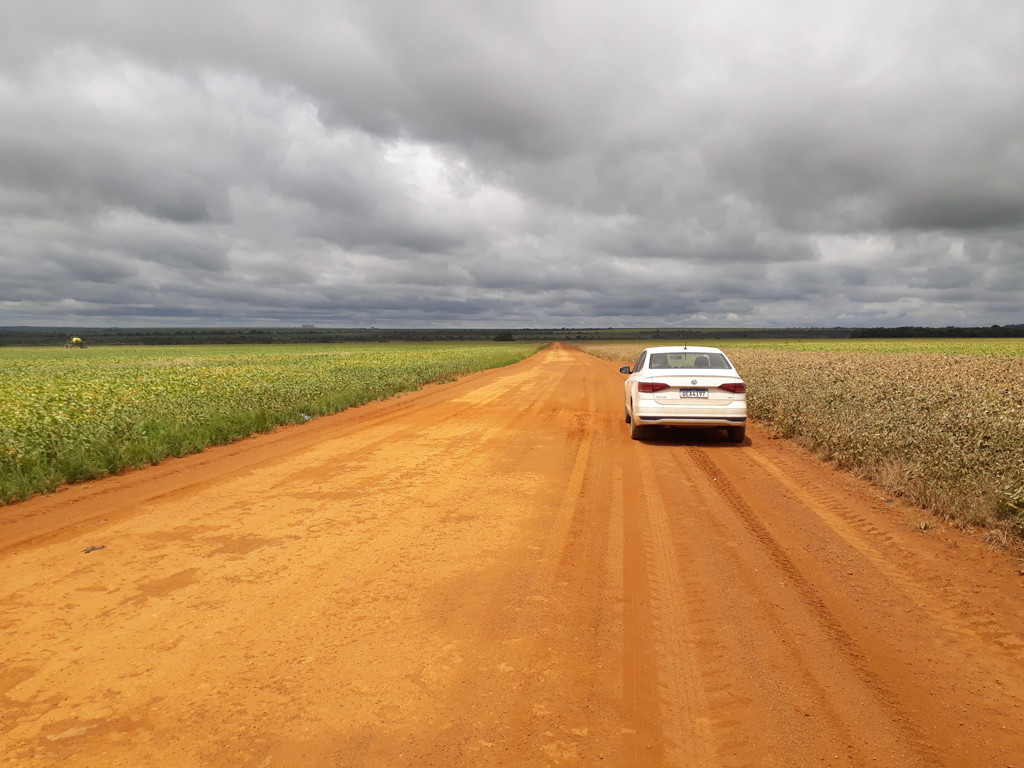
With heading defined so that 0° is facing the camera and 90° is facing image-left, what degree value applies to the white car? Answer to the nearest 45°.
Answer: approximately 180°
